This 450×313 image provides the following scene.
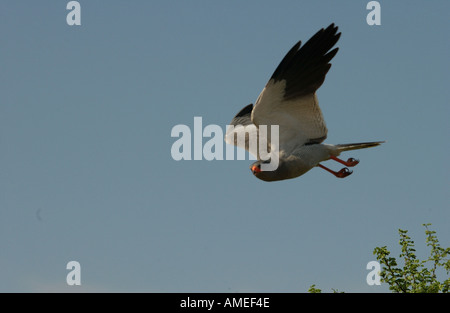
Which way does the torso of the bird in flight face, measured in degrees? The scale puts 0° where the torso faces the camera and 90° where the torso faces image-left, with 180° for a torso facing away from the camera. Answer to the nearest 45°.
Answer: approximately 90°
